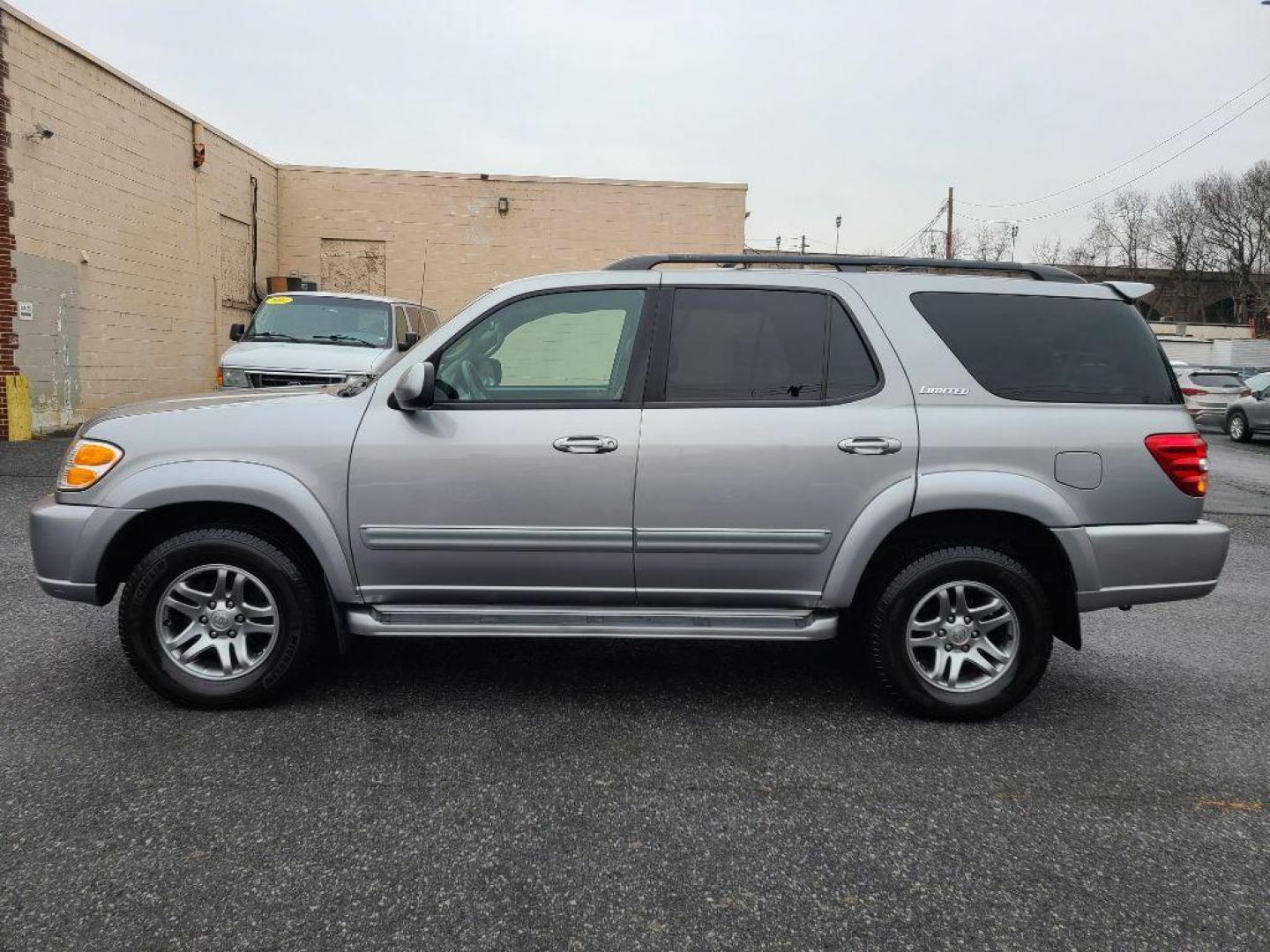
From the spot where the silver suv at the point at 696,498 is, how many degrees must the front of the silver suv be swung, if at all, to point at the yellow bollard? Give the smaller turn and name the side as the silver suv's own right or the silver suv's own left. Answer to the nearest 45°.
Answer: approximately 45° to the silver suv's own right

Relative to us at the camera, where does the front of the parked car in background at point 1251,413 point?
facing the viewer and to the left of the viewer

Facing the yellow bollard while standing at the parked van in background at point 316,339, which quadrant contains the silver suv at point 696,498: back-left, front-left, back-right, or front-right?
back-left

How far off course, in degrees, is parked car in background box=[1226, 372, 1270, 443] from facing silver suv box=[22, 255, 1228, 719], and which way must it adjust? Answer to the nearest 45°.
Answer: approximately 45° to its left

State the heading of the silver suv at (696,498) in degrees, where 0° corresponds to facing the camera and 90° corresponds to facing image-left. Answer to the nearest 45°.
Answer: approximately 90°

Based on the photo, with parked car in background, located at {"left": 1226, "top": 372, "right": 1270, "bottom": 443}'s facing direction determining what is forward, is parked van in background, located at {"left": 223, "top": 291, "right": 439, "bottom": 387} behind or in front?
in front

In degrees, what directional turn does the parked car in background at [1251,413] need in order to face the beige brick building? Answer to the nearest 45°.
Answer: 0° — it already faces it

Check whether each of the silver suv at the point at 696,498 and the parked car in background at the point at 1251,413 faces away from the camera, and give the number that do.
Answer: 0

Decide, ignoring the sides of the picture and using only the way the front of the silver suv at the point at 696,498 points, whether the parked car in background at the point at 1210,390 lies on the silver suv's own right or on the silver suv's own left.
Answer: on the silver suv's own right

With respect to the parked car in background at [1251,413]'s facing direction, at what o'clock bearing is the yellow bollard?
The yellow bollard is roughly at 12 o'clock from the parked car in background.
